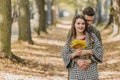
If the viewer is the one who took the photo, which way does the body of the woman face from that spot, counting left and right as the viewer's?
facing the viewer

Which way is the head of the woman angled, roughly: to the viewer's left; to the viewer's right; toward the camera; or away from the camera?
toward the camera

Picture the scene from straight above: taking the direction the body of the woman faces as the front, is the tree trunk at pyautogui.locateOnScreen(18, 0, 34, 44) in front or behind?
behind
